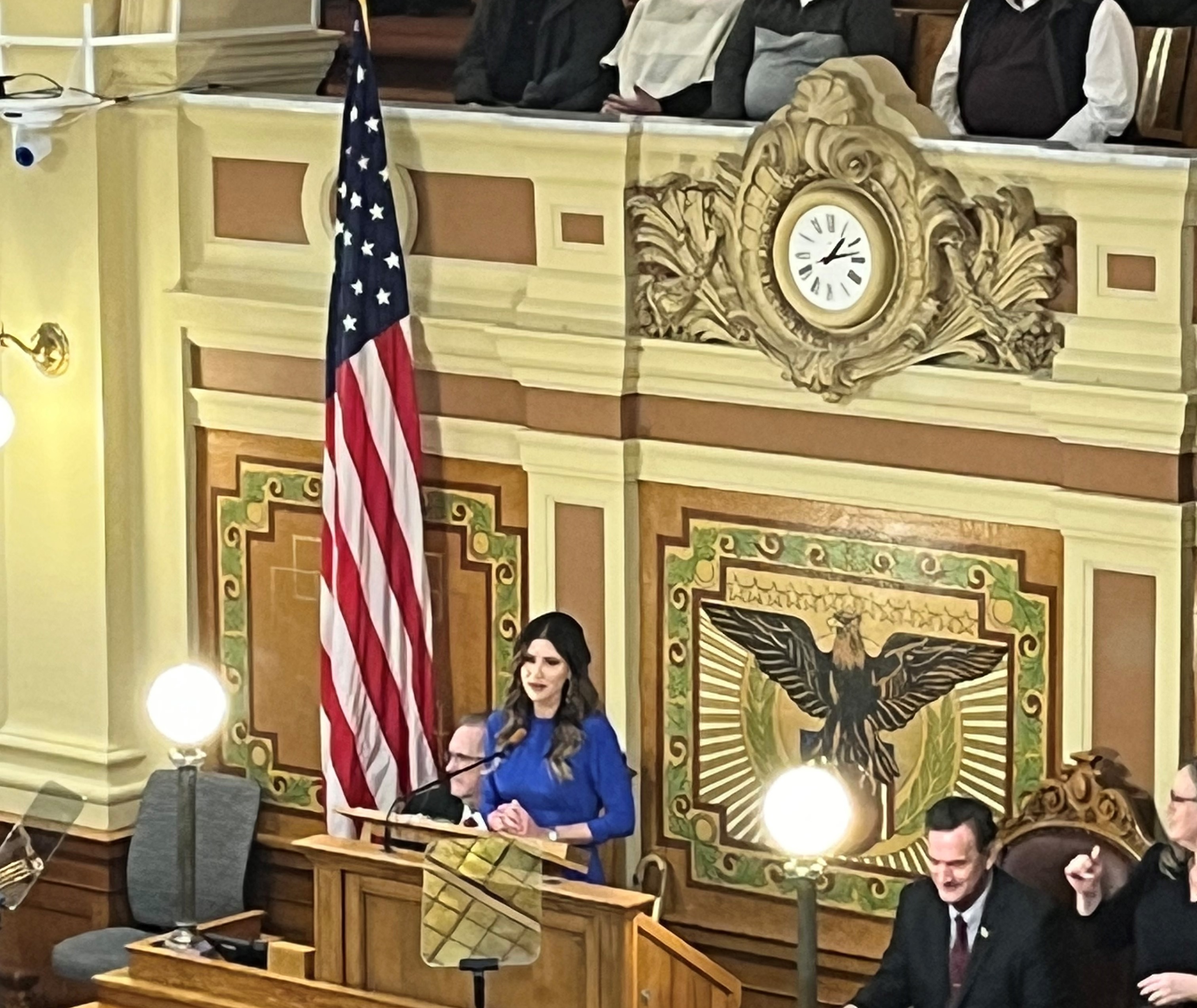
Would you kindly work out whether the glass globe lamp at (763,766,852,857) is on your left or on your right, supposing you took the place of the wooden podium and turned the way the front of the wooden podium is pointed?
on your left

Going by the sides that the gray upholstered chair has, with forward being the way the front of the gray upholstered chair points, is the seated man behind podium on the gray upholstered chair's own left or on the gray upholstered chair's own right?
on the gray upholstered chair's own left

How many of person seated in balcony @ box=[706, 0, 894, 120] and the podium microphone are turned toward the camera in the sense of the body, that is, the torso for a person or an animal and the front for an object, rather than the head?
1

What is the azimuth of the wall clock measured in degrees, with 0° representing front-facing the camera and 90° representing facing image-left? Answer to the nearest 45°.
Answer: approximately 45°

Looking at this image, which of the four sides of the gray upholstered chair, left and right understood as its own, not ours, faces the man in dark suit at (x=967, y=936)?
left

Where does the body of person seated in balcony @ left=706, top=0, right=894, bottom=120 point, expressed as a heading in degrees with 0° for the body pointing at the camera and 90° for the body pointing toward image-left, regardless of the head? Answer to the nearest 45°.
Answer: approximately 0°

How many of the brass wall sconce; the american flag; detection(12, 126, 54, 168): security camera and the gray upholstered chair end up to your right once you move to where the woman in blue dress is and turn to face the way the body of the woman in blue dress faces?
4
